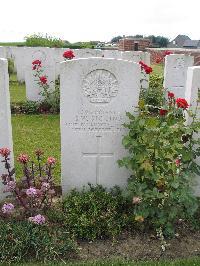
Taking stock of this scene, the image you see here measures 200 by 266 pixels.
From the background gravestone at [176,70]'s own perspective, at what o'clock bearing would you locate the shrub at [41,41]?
The shrub is roughly at 5 o'clock from the background gravestone.

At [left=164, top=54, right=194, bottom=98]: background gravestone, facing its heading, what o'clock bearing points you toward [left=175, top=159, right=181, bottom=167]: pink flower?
The pink flower is roughly at 12 o'clock from the background gravestone.

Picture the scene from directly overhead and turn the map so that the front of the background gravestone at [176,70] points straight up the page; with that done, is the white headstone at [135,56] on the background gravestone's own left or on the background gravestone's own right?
on the background gravestone's own right

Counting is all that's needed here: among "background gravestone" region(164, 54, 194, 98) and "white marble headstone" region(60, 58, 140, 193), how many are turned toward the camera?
2

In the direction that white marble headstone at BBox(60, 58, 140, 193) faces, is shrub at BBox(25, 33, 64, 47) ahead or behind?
behind

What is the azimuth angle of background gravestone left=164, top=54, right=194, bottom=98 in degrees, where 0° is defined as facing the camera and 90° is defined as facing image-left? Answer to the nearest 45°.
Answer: approximately 0°

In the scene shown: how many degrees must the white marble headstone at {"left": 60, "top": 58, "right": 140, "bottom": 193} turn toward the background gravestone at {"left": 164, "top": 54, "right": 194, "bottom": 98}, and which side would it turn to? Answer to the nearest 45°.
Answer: approximately 180°

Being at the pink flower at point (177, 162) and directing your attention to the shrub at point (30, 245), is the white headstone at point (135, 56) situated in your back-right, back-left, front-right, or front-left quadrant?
back-right

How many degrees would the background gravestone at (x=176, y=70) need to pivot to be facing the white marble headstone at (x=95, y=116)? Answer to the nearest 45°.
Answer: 0° — it already faces it

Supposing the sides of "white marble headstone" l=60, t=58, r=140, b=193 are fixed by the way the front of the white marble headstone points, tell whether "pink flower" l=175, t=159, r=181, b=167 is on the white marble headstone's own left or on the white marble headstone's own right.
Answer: on the white marble headstone's own left

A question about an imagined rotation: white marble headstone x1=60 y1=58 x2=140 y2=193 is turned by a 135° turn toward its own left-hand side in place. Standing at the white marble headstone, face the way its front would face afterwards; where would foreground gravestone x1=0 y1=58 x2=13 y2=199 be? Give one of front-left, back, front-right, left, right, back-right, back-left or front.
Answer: back-left
